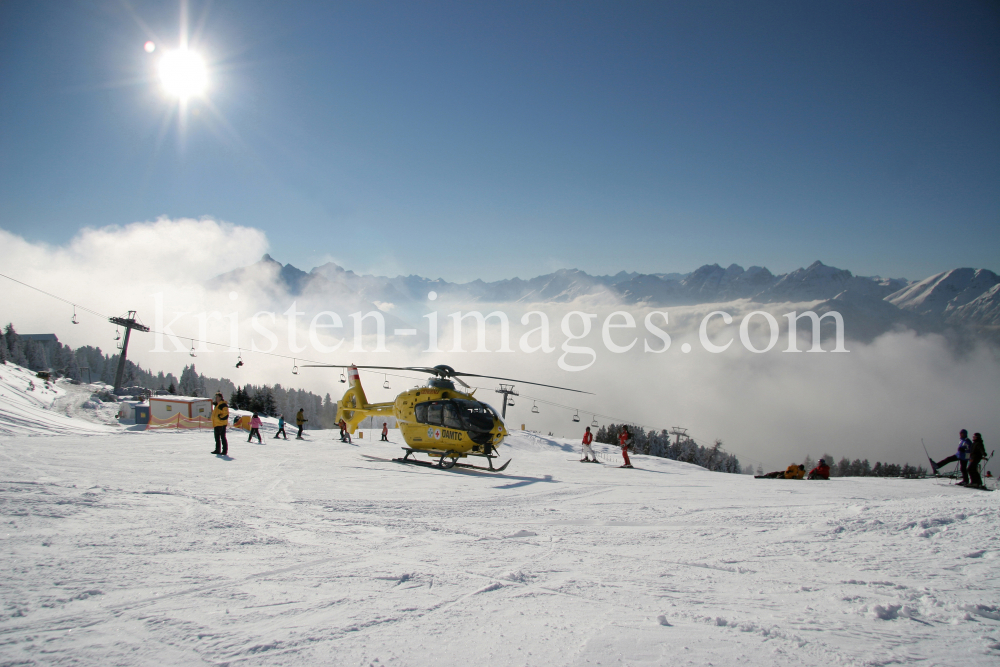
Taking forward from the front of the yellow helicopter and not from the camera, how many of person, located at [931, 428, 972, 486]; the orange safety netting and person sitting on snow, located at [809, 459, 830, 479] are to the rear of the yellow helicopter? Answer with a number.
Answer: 1

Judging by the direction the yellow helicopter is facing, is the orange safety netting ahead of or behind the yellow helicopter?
behind

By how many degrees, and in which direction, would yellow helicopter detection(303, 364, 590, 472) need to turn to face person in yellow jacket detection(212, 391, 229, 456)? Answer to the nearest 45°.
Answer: approximately 135° to its right

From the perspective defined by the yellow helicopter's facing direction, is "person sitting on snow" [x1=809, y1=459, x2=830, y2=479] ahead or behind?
ahead

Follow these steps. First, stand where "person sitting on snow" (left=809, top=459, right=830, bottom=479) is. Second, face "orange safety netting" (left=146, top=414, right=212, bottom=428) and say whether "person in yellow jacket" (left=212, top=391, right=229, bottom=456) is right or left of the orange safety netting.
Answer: left

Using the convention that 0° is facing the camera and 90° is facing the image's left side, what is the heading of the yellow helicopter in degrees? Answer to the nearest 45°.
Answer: approximately 315°

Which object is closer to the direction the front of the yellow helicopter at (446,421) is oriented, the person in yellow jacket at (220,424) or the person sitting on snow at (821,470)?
the person sitting on snow
